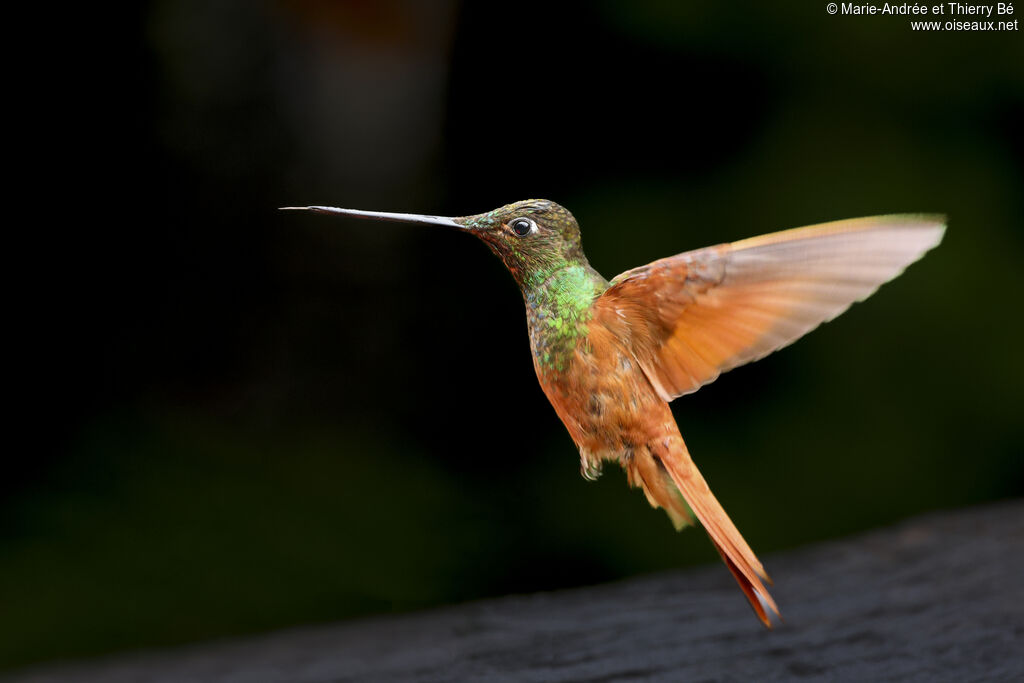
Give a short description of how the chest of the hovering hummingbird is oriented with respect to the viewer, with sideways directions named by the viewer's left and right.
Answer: facing to the left of the viewer
